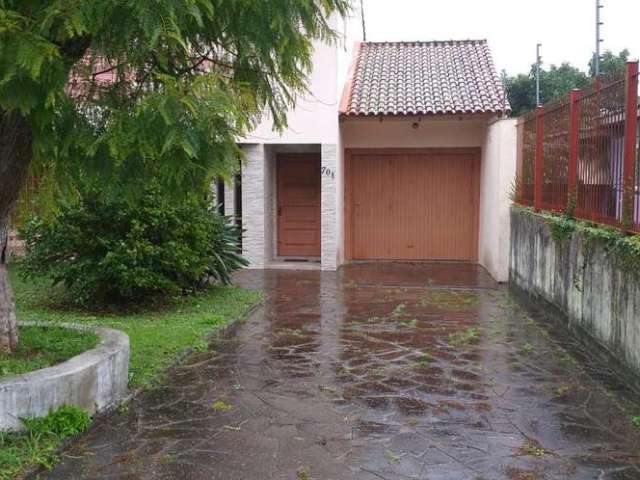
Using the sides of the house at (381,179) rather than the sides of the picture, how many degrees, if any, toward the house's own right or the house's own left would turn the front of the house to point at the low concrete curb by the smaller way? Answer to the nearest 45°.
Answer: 0° — it already faces it

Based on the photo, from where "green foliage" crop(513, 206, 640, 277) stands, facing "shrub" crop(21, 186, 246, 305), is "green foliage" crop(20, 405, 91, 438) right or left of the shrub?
left

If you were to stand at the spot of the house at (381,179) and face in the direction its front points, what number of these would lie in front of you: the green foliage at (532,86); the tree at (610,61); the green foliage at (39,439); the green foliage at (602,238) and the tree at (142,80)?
3

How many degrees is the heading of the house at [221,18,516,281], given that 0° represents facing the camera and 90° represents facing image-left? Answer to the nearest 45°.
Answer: approximately 0°

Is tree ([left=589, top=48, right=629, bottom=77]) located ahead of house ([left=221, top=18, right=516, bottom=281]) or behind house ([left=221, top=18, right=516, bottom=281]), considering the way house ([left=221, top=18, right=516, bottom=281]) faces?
behind

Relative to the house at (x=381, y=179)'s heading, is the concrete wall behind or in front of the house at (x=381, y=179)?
in front

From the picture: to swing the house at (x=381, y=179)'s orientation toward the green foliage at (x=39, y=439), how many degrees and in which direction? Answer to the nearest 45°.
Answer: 0° — it already faces it

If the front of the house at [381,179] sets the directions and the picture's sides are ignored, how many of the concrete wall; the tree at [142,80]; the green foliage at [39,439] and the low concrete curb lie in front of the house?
4

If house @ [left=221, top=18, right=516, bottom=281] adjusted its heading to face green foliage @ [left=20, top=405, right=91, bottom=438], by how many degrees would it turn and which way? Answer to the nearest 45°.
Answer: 0° — it already faces it

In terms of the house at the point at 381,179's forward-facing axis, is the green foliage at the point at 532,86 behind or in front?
behind
